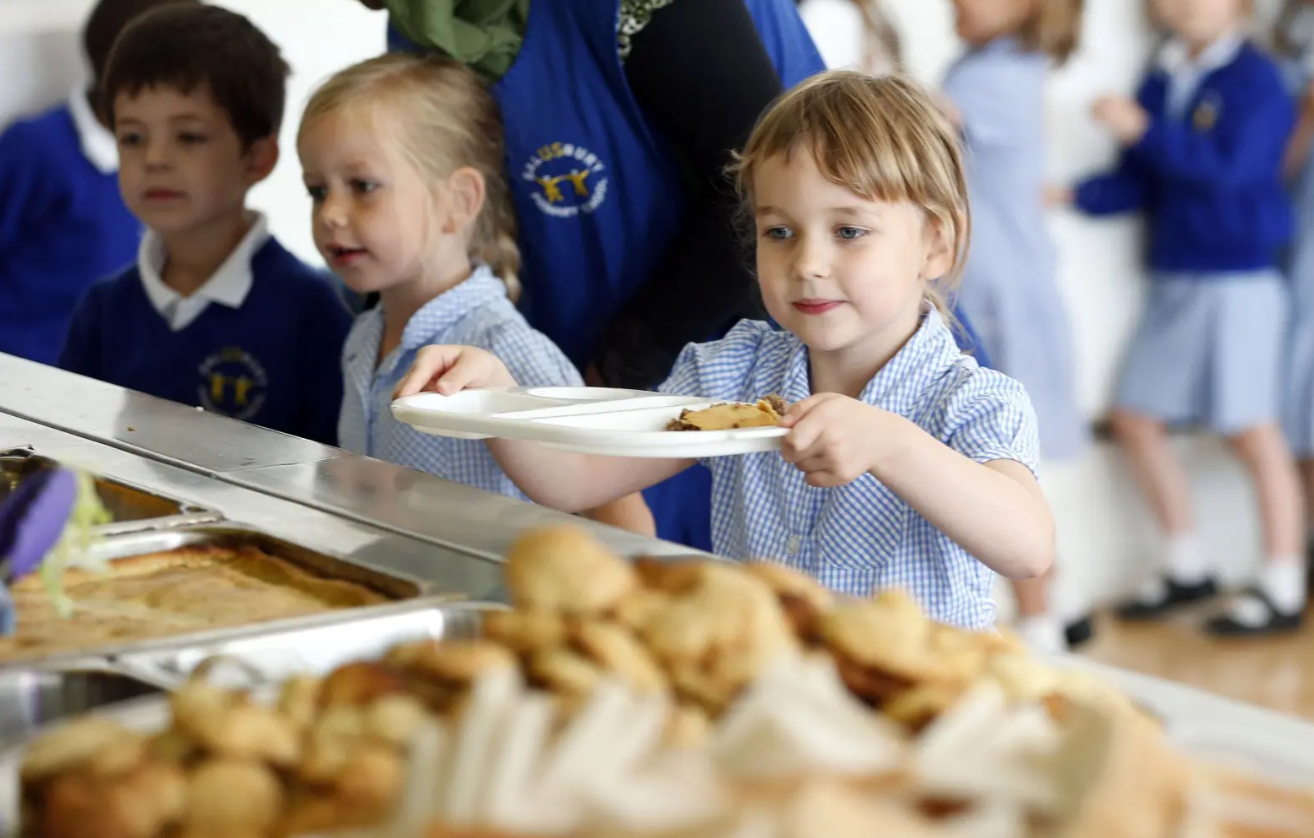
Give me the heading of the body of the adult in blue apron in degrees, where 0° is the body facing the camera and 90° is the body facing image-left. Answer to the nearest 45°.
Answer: approximately 45°

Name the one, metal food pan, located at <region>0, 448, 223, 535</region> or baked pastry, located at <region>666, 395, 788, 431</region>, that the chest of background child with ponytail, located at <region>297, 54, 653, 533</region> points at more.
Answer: the metal food pan

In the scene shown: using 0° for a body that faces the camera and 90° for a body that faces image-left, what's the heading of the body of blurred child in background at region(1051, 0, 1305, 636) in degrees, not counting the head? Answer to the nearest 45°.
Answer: approximately 45°

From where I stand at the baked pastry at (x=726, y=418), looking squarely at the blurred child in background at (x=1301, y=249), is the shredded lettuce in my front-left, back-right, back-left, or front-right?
back-left

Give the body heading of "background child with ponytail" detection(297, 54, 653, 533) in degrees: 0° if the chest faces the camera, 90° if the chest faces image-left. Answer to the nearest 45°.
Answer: approximately 45°

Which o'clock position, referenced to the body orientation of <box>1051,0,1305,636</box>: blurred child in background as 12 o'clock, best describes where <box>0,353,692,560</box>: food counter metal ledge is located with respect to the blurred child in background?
The food counter metal ledge is roughly at 11 o'clock from the blurred child in background.

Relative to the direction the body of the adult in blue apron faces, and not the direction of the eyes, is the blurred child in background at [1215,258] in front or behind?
behind

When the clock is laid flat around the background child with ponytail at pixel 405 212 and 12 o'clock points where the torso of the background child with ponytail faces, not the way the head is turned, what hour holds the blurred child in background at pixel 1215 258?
The blurred child in background is roughly at 6 o'clock from the background child with ponytail.
